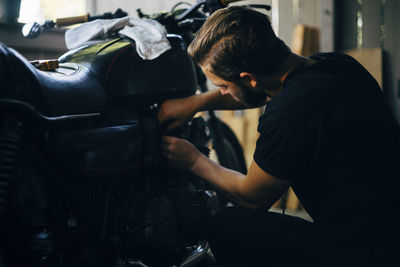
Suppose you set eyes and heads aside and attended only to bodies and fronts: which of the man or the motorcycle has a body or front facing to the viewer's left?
the man

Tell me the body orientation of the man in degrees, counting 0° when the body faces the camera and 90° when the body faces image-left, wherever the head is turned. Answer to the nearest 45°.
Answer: approximately 90°

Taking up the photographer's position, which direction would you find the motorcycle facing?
facing away from the viewer and to the right of the viewer

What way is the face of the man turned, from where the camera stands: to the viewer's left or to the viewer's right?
to the viewer's left
